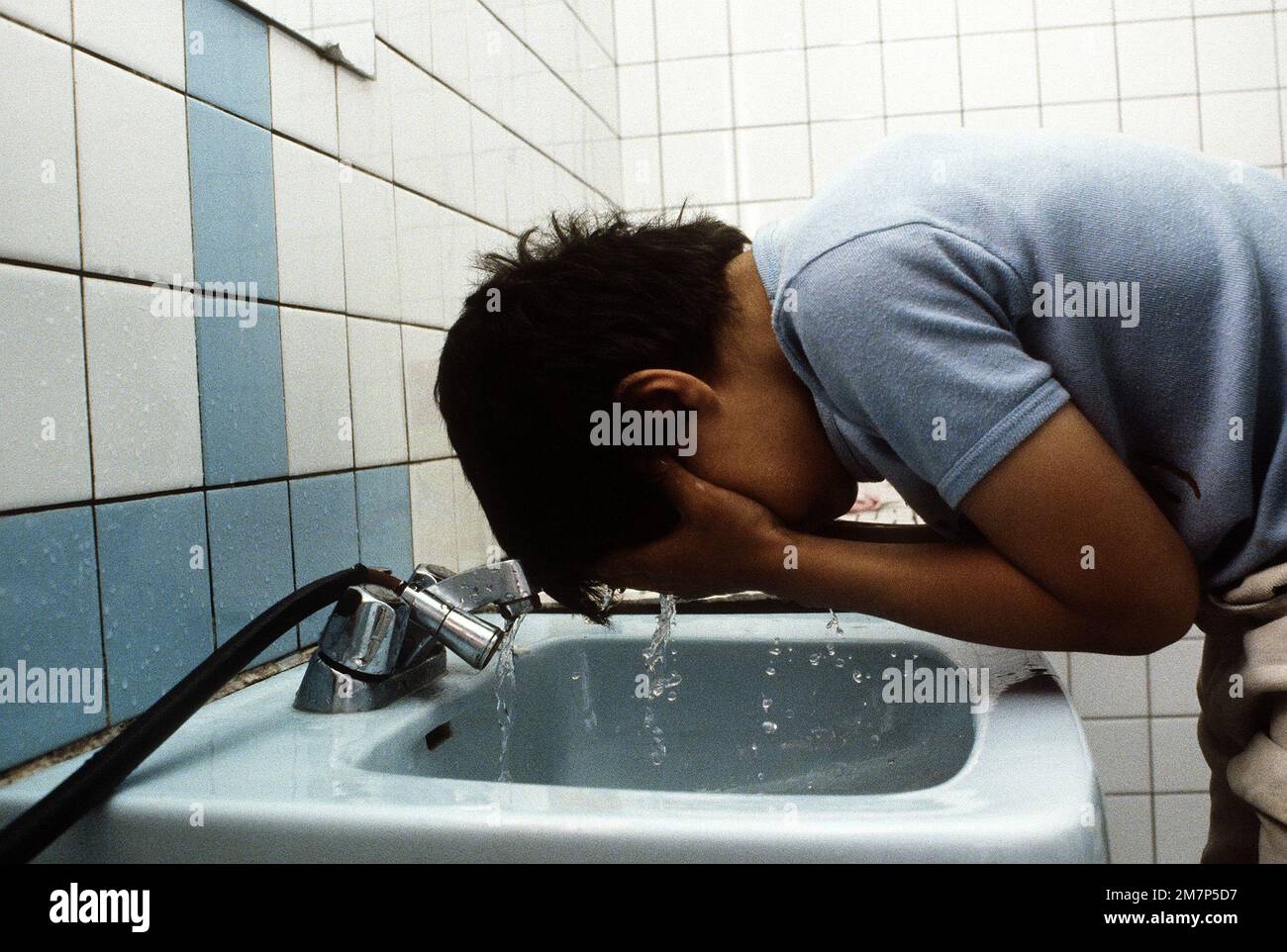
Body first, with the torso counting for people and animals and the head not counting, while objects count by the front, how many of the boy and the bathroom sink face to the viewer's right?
1

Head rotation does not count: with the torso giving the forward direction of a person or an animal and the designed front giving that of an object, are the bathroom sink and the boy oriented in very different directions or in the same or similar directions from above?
very different directions

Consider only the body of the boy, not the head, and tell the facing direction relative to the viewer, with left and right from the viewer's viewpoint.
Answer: facing to the left of the viewer

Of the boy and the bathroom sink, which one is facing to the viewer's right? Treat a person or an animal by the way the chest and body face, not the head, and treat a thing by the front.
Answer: the bathroom sink

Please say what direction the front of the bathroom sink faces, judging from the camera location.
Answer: facing to the right of the viewer

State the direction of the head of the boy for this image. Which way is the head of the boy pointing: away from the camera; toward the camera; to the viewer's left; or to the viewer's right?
to the viewer's left
